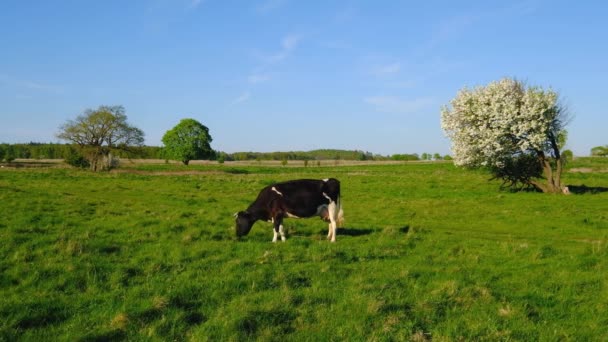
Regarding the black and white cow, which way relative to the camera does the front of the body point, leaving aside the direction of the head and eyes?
to the viewer's left

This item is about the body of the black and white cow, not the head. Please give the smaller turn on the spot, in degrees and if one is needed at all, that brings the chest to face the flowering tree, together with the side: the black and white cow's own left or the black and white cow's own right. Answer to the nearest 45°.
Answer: approximately 135° to the black and white cow's own right
